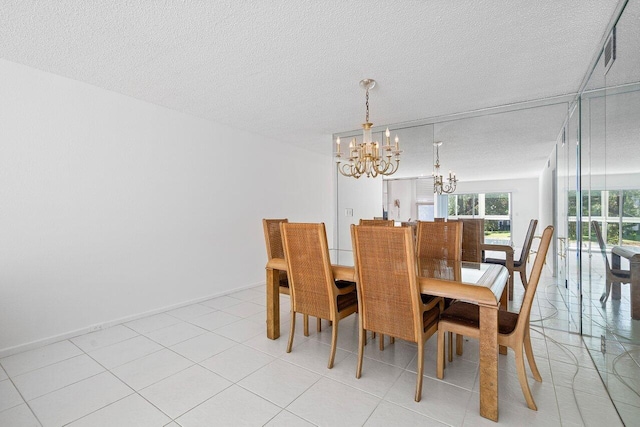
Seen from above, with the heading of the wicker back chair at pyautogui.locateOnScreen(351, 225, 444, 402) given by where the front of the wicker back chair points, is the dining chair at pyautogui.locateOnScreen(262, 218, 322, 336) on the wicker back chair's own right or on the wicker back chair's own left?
on the wicker back chair's own left

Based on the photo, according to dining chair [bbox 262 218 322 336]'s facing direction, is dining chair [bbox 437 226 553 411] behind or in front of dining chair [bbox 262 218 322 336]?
in front

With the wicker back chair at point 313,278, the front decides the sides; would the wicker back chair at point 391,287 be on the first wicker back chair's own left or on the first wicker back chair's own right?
on the first wicker back chair's own right

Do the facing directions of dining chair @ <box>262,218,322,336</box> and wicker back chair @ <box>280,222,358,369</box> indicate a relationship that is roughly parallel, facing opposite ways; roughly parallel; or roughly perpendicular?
roughly perpendicular

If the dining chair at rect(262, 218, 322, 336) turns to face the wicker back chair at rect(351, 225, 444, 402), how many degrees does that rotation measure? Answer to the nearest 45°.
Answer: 0° — it already faces it

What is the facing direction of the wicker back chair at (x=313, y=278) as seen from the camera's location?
facing away from the viewer and to the right of the viewer

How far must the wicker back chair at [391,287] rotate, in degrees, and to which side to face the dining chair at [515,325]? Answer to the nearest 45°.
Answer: approximately 45° to its right

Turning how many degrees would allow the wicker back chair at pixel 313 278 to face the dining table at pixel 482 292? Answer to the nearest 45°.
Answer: approximately 90° to its right

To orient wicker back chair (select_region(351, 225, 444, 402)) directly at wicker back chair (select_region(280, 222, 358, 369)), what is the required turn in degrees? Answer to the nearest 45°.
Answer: approximately 90° to its left

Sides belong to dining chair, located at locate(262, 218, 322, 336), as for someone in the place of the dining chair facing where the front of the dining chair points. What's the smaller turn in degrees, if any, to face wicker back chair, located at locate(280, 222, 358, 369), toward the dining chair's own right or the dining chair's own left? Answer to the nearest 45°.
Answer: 0° — it already faces it

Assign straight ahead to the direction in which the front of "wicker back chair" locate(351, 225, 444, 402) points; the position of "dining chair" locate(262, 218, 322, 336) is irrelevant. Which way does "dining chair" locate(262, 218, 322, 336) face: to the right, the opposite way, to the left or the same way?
to the right

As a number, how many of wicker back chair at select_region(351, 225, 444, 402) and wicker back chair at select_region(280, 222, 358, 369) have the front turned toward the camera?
0

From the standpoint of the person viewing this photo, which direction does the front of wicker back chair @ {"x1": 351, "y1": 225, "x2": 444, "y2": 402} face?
facing away from the viewer and to the right of the viewer

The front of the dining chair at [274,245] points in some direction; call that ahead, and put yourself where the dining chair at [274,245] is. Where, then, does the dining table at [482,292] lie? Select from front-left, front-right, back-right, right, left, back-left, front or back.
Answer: front
